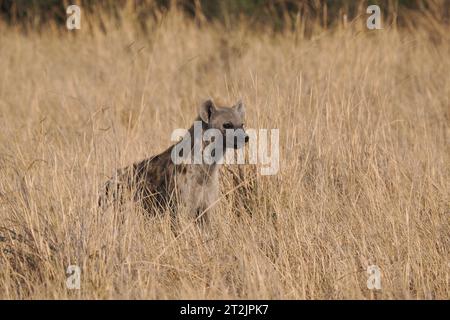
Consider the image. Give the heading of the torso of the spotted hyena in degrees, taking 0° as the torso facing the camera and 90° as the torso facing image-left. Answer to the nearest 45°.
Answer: approximately 315°
